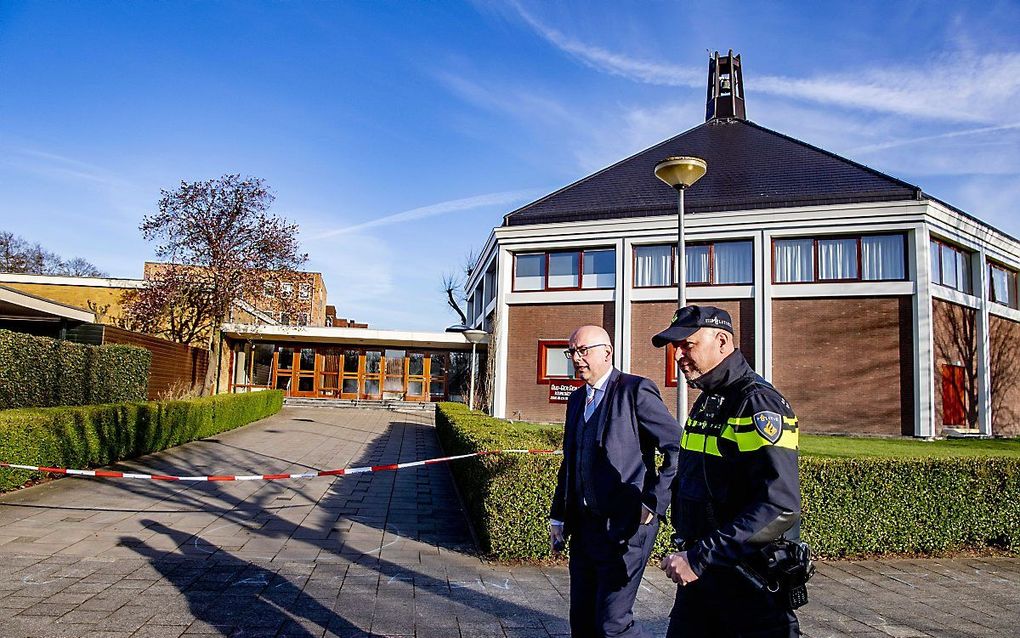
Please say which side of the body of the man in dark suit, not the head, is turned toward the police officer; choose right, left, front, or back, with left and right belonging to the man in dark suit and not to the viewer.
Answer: left

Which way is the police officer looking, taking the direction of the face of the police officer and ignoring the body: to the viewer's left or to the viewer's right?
to the viewer's left

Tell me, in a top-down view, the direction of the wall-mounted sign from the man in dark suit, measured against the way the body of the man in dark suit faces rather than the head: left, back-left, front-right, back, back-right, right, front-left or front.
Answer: back-right

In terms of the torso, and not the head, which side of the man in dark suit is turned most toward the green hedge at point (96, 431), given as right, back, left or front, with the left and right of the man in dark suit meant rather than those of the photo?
right

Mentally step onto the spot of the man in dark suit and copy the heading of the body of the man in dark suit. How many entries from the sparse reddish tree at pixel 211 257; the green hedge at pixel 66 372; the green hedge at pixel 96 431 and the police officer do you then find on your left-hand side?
1

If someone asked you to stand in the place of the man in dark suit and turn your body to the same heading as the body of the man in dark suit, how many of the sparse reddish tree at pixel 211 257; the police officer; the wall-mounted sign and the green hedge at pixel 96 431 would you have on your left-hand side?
1

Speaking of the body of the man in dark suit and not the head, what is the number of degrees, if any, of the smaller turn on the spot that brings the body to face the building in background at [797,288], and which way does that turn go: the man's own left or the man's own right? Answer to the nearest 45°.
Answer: approximately 135° to the man's own right

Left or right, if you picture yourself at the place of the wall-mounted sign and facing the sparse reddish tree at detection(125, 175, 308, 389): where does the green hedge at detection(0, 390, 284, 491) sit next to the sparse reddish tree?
left

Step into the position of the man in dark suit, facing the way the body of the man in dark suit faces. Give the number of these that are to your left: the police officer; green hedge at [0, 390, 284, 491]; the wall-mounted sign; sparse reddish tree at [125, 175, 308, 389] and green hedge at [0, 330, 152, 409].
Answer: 1

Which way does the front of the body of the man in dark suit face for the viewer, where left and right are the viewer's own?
facing the viewer and to the left of the viewer

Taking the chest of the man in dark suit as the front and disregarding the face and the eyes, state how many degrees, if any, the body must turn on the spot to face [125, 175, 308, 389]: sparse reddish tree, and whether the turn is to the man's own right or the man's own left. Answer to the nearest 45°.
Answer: approximately 90° to the man's own right

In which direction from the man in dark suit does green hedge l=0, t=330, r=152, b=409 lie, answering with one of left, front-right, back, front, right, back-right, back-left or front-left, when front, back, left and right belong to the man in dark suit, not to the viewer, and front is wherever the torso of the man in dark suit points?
right

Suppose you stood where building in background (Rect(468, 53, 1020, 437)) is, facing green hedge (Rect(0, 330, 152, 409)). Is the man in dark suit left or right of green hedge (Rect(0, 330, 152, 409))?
left

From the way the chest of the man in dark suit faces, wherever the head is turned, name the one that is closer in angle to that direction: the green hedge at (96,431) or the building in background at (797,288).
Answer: the green hedge

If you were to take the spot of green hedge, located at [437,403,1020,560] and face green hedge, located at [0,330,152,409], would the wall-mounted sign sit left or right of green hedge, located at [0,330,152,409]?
right
